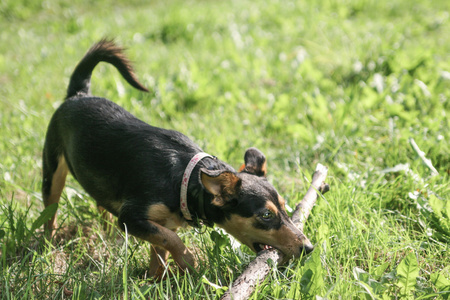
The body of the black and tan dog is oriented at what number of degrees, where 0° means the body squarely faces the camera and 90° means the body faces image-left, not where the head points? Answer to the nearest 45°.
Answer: approximately 315°
